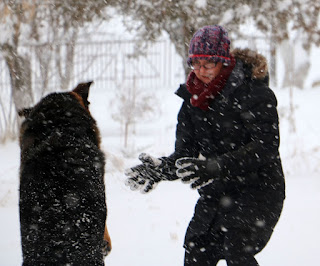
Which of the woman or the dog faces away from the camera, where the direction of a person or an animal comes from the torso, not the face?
the dog

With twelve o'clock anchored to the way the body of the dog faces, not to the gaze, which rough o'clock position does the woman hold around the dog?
The woman is roughly at 3 o'clock from the dog.

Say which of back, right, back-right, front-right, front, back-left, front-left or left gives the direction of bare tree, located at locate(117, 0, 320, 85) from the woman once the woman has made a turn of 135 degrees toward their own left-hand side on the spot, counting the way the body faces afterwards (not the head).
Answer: left

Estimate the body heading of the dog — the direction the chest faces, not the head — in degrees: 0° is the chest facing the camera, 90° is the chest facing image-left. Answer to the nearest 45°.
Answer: approximately 180°

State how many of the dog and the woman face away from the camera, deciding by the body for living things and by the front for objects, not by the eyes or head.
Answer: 1

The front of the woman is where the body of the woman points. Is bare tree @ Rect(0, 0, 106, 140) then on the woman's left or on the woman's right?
on the woman's right

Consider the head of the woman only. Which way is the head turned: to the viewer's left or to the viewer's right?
to the viewer's left
